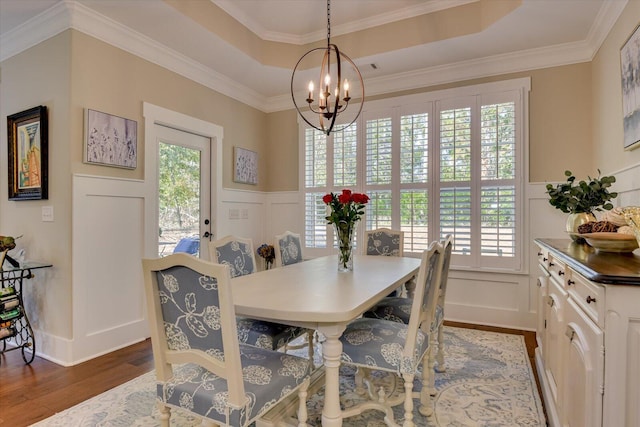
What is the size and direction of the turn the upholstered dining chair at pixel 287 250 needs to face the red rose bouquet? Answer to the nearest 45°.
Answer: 0° — it already faces it

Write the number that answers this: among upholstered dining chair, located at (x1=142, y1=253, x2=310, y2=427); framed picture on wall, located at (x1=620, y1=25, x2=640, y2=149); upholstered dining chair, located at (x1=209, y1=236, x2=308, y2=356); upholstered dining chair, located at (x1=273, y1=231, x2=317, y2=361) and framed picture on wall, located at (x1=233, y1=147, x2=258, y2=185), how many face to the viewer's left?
1

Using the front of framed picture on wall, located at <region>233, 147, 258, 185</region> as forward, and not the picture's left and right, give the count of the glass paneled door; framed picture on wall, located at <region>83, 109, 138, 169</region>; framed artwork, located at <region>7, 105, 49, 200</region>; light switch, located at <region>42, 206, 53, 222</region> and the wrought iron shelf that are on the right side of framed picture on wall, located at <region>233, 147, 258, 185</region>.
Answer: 5

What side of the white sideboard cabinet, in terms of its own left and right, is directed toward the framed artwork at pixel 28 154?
front

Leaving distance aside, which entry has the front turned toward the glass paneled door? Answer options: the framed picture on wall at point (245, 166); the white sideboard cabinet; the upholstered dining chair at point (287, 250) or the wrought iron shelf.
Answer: the white sideboard cabinet

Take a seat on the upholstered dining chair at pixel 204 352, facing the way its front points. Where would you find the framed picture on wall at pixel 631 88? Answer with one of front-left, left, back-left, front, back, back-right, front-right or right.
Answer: front-right

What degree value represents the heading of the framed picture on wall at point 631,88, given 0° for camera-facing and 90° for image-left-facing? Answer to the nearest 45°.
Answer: approximately 90°

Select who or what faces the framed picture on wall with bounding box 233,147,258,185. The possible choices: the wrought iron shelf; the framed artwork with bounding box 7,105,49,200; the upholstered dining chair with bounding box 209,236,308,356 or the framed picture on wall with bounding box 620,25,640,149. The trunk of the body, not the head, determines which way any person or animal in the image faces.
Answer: the framed picture on wall with bounding box 620,25,640,149

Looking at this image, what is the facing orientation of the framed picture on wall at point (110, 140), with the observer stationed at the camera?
facing the viewer and to the right of the viewer

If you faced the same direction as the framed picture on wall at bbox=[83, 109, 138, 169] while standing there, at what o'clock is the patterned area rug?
The patterned area rug is roughly at 12 o'clock from the framed picture on wall.

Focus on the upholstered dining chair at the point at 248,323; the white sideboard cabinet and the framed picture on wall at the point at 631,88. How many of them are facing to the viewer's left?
2

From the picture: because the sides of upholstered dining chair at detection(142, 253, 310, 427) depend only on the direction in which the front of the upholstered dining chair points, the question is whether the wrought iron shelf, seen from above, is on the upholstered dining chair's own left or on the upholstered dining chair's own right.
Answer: on the upholstered dining chair's own left

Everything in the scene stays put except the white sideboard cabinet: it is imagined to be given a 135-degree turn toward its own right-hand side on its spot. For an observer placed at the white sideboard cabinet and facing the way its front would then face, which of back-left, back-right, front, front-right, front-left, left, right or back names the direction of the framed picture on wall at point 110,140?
back-left
